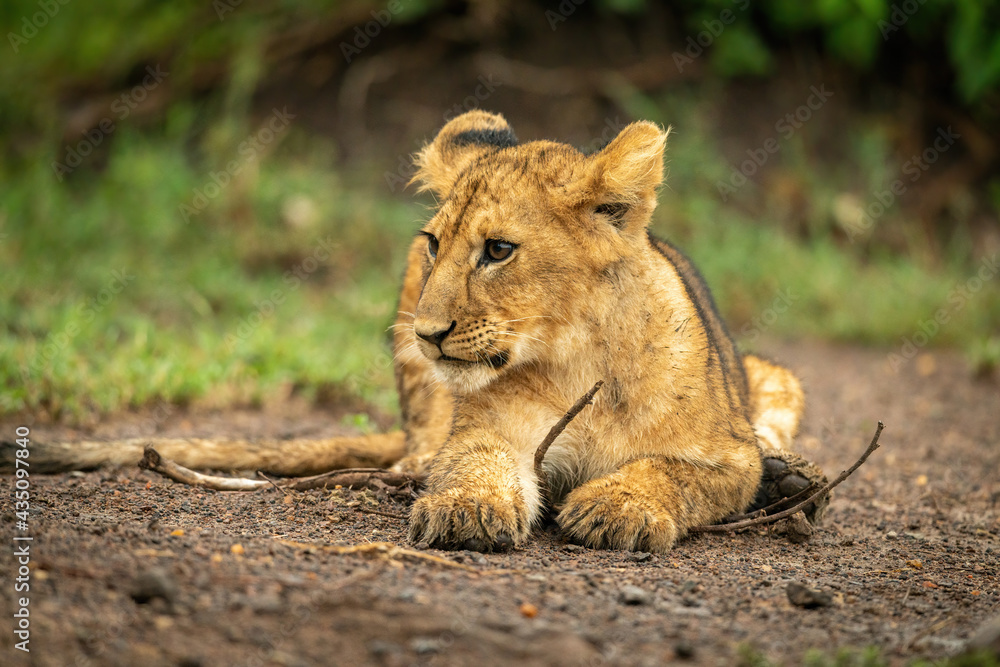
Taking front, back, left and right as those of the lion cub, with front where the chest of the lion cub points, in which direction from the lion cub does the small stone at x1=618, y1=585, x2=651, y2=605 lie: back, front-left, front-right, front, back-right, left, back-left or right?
front

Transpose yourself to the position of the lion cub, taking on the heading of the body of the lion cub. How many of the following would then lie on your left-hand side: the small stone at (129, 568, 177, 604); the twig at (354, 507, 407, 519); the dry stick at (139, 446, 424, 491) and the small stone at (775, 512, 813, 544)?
1

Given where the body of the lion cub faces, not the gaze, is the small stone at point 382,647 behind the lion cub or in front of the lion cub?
in front

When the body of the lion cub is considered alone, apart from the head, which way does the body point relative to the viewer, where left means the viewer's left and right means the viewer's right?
facing the viewer

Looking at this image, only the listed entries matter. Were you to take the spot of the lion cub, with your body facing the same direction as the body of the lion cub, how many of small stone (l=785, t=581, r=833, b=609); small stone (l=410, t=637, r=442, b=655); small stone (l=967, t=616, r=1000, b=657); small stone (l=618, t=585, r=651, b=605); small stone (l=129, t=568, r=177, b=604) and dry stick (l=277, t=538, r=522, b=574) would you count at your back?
0

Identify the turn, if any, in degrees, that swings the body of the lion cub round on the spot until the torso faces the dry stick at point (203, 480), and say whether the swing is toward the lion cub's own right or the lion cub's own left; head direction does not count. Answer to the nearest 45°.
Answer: approximately 90° to the lion cub's own right

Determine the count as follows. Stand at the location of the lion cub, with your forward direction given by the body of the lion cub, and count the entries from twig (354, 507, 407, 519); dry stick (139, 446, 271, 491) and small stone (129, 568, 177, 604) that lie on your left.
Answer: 0

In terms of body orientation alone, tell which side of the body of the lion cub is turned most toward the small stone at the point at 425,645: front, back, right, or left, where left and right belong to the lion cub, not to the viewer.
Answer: front

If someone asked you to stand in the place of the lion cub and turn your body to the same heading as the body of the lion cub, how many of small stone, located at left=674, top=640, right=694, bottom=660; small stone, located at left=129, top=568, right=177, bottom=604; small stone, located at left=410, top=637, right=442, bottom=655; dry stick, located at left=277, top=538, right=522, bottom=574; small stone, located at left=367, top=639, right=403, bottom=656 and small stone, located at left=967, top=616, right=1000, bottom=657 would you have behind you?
0

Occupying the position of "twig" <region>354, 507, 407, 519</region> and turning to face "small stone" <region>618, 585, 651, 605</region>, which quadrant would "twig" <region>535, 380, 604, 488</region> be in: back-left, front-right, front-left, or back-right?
front-left

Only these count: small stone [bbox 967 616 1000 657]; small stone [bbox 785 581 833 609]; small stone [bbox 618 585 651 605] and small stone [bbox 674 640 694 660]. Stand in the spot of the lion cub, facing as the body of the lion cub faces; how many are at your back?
0

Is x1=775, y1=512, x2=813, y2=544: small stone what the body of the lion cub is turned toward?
no

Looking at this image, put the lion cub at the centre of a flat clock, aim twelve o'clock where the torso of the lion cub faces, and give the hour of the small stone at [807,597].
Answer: The small stone is roughly at 11 o'clock from the lion cub.

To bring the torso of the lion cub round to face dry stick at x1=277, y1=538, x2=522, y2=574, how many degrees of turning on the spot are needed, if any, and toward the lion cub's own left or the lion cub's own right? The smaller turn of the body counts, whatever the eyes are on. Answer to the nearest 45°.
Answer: approximately 45° to the lion cub's own right

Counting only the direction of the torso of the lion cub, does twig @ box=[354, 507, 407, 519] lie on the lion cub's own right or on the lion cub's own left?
on the lion cub's own right

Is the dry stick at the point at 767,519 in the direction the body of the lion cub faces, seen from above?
no

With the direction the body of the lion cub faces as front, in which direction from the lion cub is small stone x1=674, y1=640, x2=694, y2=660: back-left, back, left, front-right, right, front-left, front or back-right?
front

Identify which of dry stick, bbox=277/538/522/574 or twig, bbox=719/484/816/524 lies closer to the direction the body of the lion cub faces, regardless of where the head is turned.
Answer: the dry stick

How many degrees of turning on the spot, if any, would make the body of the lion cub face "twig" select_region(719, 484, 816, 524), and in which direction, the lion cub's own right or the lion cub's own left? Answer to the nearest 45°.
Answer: approximately 90° to the lion cub's own left
